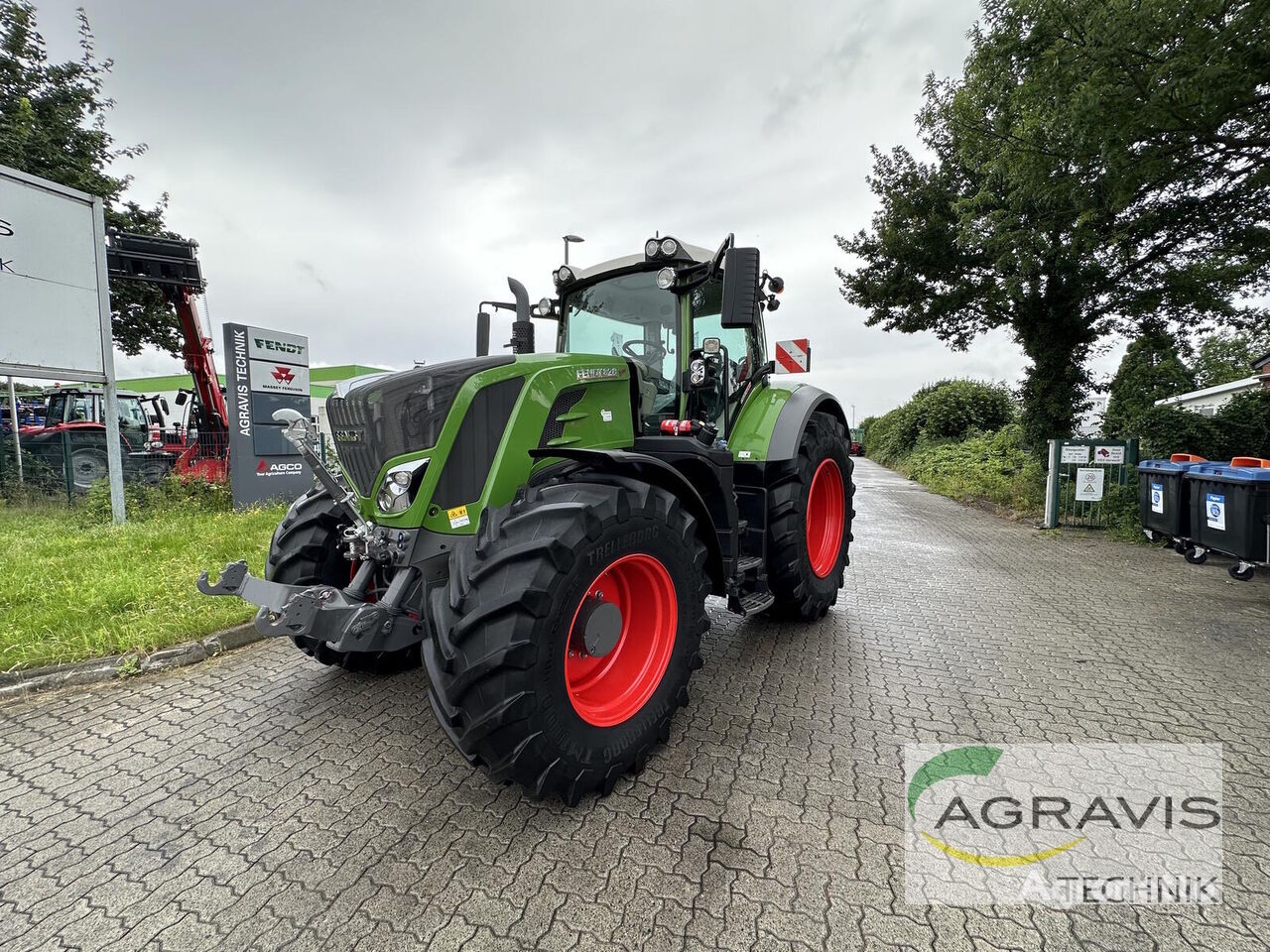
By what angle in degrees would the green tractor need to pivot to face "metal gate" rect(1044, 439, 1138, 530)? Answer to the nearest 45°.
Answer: approximately 180°

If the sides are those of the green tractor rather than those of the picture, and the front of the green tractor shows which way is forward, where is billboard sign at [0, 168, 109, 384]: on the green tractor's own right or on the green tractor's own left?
on the green tractor's own right

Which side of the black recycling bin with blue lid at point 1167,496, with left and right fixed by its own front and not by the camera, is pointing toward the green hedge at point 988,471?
right

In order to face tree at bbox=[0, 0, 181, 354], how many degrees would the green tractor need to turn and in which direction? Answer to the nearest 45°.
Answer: approximately 90° to its right

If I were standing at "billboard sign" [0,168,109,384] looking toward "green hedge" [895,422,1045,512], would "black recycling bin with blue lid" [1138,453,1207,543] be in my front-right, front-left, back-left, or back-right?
front-right

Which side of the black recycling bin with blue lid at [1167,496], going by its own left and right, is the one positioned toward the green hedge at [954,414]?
right

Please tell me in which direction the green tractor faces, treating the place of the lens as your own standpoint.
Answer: facing the viewer and to the left of the viewer

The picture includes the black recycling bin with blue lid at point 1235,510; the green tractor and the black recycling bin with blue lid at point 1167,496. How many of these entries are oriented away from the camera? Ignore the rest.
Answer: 0

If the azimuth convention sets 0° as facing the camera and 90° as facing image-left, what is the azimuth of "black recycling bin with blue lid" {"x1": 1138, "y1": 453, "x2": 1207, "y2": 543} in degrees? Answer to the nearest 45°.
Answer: approximately 45°

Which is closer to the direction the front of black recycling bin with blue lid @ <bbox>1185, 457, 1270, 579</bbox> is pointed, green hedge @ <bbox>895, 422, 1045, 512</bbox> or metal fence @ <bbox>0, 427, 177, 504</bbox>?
the metal fence

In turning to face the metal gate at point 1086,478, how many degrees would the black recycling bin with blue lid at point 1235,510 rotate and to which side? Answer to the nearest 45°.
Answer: approximately 90° to its right
